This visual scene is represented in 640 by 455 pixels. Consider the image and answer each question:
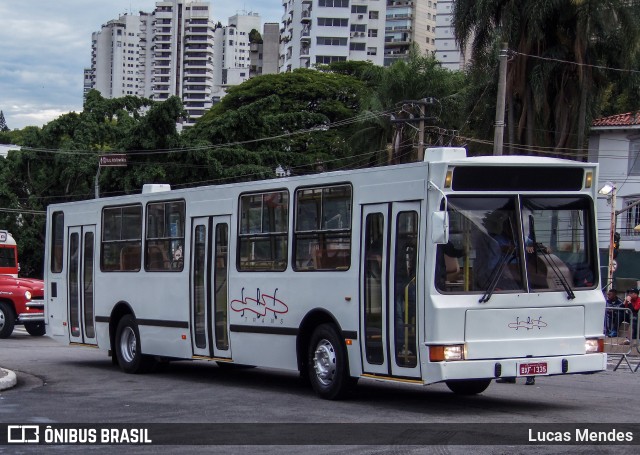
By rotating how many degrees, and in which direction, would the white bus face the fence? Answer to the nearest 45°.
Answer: approximately 90° to its left

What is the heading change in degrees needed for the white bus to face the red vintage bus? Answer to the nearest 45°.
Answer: approximately 180°

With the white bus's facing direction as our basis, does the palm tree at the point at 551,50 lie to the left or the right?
on its left

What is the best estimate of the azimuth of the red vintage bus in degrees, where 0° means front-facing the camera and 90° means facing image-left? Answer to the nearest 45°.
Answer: approximately 315°

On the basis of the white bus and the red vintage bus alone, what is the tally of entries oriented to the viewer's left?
0

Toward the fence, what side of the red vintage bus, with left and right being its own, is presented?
front
